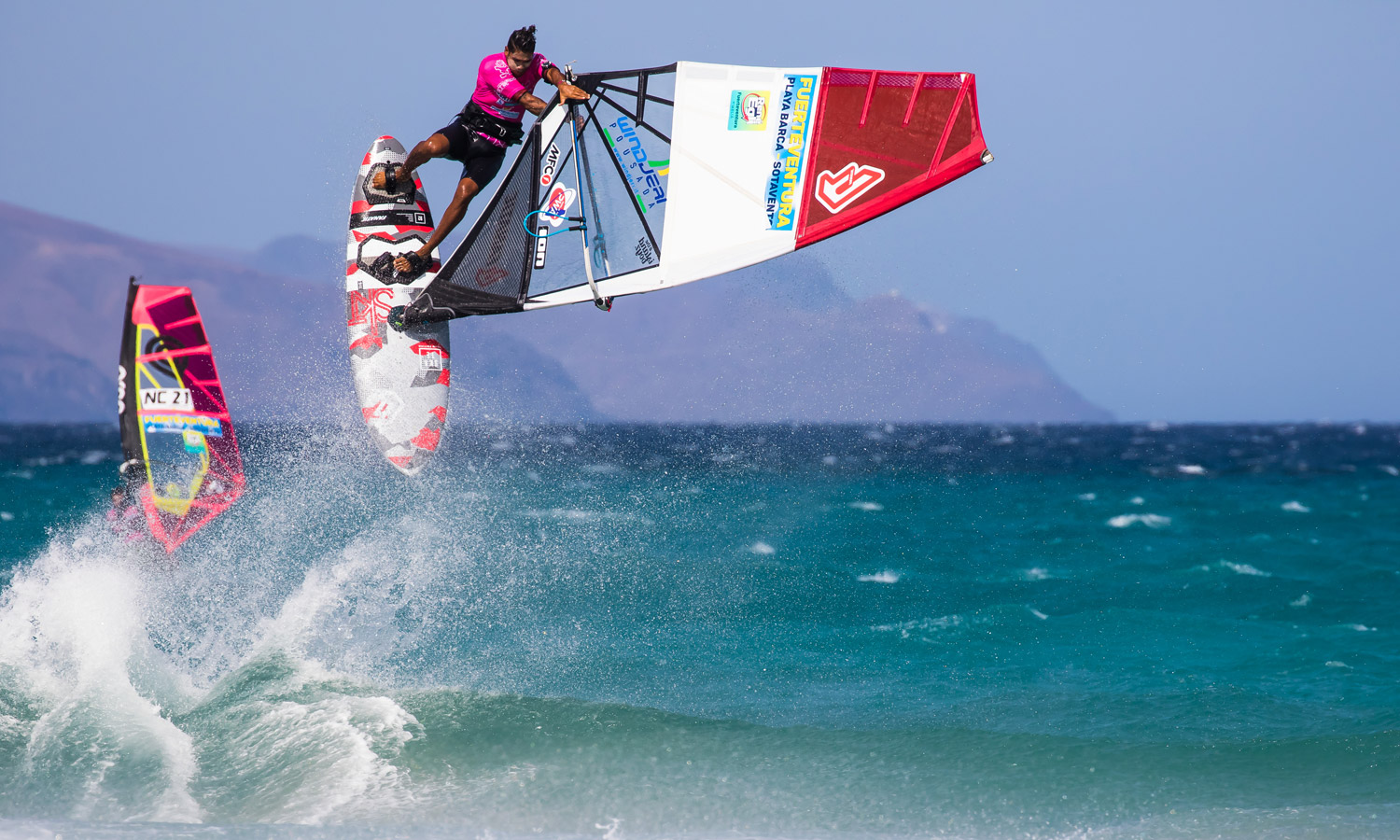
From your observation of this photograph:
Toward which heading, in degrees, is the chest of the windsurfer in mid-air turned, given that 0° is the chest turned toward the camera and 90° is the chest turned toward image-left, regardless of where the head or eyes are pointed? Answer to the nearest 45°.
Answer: approximately 315°

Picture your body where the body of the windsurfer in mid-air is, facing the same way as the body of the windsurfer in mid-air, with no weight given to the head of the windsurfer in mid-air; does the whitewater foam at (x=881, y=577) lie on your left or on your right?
on your left

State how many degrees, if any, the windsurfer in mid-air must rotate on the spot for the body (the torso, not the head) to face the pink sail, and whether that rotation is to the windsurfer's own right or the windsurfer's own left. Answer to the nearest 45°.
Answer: approximately 180°

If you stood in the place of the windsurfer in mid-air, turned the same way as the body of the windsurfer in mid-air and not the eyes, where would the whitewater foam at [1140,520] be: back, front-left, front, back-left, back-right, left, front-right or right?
left
